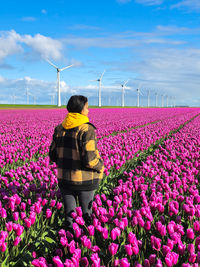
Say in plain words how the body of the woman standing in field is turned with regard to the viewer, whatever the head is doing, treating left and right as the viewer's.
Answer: facing away from the viewer and to the right of the viewer

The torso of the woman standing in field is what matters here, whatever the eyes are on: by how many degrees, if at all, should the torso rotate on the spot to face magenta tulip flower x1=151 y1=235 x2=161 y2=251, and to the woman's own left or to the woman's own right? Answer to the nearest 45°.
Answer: approximately 90° to the woman's own right
